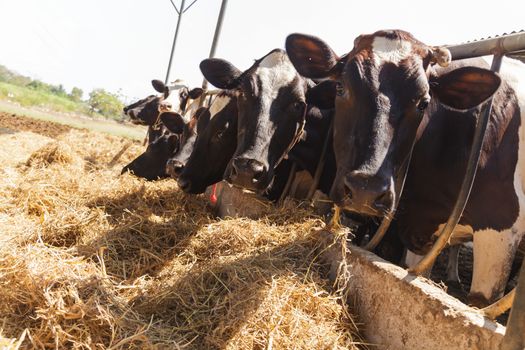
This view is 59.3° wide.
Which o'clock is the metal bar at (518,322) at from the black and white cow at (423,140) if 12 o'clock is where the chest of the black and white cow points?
The metal bar is roughly at 10 o'clock from the black and white cow.

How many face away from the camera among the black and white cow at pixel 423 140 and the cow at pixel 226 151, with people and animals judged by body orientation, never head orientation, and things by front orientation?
0

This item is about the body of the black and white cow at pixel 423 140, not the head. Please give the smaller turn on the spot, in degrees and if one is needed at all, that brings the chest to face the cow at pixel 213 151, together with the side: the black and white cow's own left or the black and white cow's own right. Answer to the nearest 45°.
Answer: approximately 90° to the black and white cow's own right

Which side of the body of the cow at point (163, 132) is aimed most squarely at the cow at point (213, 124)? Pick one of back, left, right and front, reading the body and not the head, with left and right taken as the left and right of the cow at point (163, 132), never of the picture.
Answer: left

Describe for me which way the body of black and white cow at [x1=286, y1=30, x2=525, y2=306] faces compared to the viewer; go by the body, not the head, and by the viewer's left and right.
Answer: facing the viewer and to the left of the viewer

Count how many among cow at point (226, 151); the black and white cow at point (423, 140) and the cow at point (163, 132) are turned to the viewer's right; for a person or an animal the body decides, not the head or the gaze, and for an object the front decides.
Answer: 0

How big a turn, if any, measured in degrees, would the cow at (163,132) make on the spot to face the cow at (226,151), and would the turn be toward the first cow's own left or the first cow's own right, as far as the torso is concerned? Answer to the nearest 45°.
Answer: approximately 90° to the first cow's own left

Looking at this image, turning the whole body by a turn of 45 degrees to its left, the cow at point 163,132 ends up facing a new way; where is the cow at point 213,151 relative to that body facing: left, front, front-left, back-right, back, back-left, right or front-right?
front-left

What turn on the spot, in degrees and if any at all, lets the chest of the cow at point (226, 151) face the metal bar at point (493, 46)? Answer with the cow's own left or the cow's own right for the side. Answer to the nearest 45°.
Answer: approximately 90° to the cow's own left

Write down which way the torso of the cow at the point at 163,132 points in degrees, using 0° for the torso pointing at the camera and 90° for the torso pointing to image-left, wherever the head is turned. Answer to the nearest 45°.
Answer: approximately 90°

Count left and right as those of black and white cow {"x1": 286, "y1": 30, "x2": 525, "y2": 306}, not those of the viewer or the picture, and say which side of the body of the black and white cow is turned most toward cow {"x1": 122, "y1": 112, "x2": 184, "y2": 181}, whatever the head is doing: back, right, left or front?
right

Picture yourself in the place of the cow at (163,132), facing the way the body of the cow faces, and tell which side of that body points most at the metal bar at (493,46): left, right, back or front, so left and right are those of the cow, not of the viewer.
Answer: left

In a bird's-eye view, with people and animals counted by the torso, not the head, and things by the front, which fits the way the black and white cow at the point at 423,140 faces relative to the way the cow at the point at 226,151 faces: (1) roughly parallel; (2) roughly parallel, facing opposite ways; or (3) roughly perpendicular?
roughly parallel

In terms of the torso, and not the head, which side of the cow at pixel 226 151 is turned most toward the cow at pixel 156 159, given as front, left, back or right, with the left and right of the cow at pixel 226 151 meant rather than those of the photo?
right
